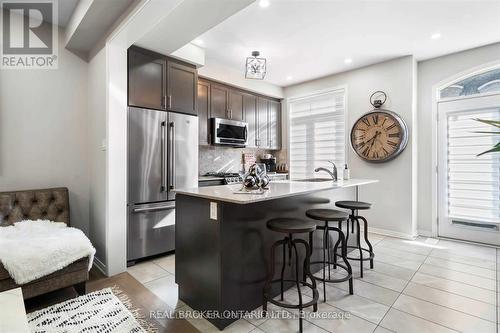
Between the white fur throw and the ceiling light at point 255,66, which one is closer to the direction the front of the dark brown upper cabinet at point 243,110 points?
the ceiling light

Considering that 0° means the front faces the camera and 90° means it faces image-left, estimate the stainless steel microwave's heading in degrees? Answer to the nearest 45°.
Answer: approximately 315°

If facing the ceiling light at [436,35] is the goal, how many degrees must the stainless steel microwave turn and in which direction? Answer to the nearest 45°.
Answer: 0° — it already faces it

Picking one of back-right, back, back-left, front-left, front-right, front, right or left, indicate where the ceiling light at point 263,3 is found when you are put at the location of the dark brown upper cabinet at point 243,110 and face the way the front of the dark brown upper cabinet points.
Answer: front-right

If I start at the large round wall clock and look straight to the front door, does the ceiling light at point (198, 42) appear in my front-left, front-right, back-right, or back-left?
back-right

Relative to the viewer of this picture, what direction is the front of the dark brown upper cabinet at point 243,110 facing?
facing the viewer and to the right of the viewer

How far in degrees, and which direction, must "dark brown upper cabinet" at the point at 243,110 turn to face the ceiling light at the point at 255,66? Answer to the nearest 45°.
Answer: approximately 45° to its right

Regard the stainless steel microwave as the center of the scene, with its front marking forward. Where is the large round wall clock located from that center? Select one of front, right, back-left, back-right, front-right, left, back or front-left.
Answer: front-left

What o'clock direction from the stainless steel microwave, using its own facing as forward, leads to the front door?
The front door is roughly at 11 o'clock from the stainless steel microwave.

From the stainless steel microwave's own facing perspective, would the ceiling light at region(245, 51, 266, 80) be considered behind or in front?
in front

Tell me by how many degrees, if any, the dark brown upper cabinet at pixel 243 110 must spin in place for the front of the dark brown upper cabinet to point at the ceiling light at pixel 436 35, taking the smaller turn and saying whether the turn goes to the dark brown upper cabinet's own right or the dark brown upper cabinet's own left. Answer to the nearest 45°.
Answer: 0° — it already faces it

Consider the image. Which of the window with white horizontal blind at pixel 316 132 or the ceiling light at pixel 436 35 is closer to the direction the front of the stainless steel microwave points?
the ceiling light

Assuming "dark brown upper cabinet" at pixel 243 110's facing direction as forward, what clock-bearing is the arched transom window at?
The arched transom window is roughly at 11 o'clock from the dark brown upper cabinet.

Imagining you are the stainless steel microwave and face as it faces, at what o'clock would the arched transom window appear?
The arched transom window is roughly at 11 o'clock from the stainless steel microwave.
